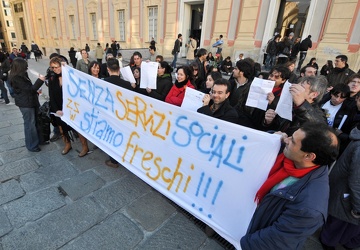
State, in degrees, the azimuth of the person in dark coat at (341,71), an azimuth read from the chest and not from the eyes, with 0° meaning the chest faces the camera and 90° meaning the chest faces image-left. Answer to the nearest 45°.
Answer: approximately 45°

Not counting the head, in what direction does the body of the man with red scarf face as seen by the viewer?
to the viewer's left

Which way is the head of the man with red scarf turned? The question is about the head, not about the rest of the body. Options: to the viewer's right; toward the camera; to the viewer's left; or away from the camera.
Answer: to the viewer's left

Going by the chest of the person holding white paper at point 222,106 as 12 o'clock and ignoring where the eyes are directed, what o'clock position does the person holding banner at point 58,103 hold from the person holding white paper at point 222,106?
the person holding banner at point 58,103 is roughly at 2 o'clock from the person holding white paper at point 222,106.
